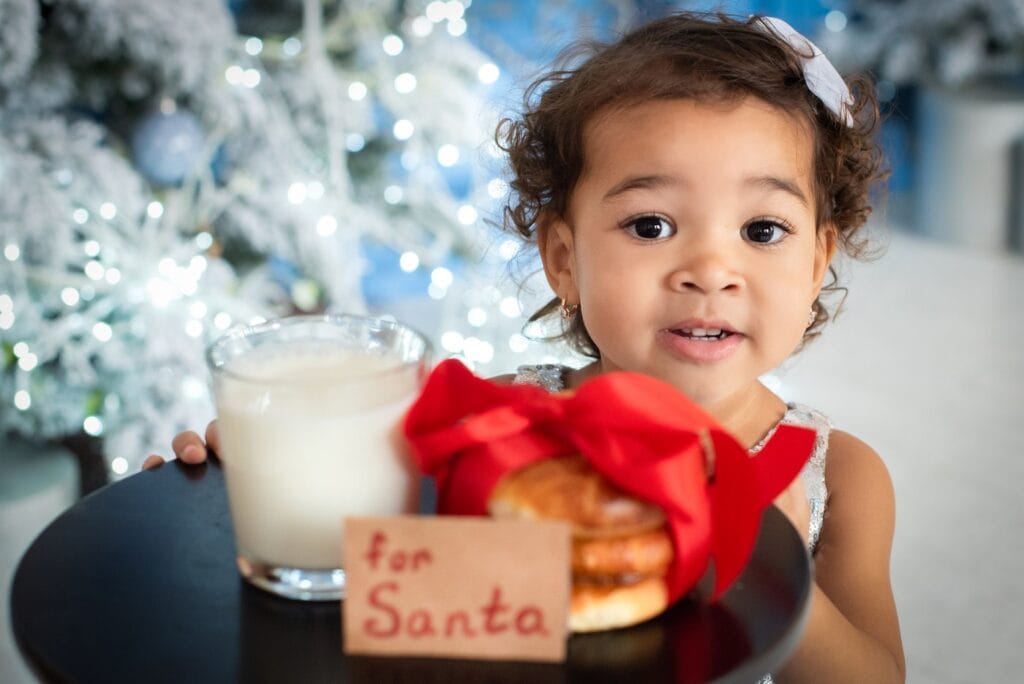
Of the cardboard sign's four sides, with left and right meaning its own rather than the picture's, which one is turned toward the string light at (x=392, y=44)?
back

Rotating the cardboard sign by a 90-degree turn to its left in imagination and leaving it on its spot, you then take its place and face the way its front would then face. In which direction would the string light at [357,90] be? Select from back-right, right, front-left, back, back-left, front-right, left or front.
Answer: left

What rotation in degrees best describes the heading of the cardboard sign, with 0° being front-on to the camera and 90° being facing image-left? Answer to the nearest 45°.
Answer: approximately 0°

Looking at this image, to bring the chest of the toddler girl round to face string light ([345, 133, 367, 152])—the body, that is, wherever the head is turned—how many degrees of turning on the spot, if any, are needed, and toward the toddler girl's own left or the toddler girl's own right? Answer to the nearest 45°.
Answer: approximately 180°

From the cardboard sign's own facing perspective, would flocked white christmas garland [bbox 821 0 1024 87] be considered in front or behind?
behind

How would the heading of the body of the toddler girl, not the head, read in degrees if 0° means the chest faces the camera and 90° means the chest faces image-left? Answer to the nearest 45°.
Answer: approximately 0°
